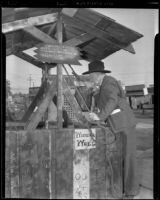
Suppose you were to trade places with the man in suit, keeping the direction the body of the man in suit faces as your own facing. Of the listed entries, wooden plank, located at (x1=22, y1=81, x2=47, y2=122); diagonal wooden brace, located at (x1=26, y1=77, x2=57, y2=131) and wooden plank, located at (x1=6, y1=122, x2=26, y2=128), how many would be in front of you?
3

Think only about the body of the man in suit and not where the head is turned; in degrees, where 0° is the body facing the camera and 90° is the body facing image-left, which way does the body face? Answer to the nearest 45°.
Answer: approximately 90°

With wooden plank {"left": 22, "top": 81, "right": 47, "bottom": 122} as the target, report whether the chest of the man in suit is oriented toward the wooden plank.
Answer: yes
